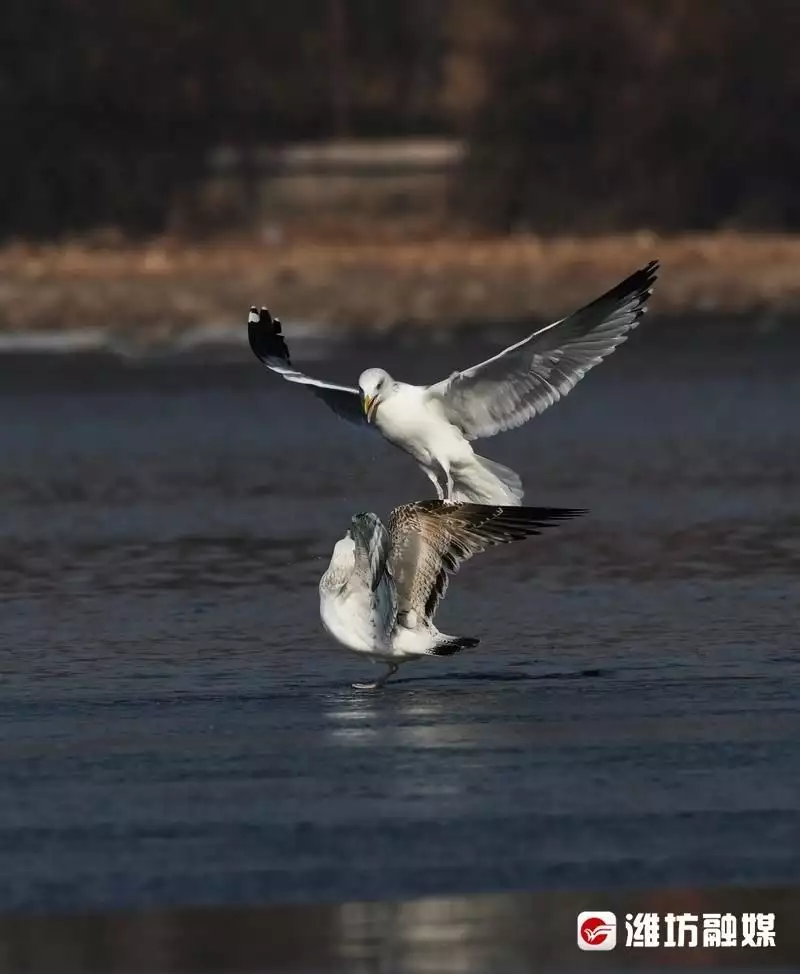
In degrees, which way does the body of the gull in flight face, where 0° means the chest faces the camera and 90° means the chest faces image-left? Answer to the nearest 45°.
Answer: approximately 45°
